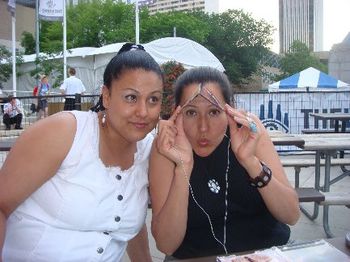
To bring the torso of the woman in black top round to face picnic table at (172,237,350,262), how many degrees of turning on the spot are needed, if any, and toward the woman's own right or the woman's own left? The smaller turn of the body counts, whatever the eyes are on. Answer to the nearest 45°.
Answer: approximately 45° to the woman's own left

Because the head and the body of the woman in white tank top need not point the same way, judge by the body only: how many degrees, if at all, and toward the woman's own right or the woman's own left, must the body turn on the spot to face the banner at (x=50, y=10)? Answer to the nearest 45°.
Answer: approximately 135° to the woman's own left

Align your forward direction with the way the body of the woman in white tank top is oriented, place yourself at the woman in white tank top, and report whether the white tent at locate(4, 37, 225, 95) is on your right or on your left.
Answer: on your left

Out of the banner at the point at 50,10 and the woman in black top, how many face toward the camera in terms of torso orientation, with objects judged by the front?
2
